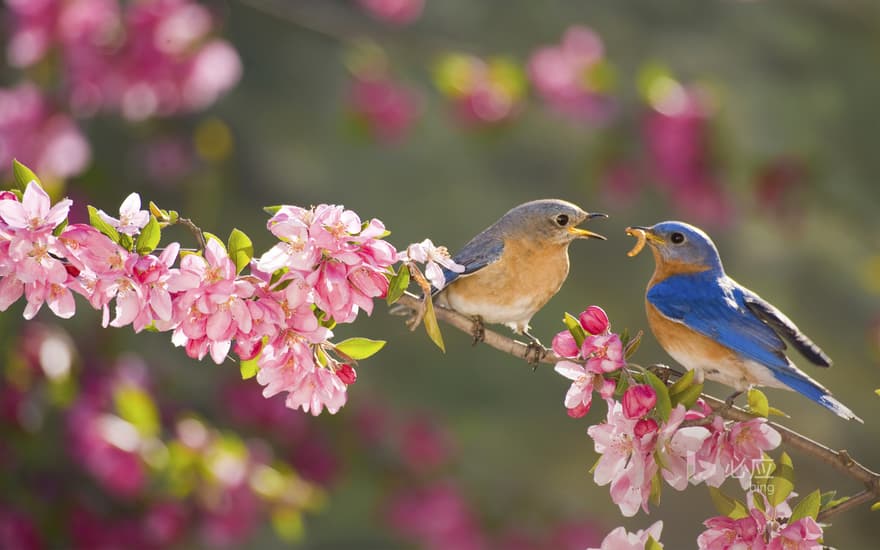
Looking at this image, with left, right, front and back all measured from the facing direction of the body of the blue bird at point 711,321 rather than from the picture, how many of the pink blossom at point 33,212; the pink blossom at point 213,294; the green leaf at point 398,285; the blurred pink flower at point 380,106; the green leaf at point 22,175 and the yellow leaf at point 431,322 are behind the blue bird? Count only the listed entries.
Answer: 0

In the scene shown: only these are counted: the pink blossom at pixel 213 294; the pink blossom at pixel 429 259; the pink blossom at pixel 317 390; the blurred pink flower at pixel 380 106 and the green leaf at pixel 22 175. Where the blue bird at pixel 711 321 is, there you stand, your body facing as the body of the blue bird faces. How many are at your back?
0

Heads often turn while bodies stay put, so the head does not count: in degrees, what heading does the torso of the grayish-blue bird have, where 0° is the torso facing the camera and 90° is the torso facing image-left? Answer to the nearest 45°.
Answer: approximately 270°

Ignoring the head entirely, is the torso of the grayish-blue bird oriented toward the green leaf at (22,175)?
no

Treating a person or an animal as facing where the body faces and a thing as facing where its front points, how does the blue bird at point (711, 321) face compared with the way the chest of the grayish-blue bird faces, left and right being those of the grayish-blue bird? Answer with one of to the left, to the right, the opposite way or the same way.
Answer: the opposite way

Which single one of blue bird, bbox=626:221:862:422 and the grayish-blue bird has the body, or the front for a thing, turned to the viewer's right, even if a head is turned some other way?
the grayish-blue bird

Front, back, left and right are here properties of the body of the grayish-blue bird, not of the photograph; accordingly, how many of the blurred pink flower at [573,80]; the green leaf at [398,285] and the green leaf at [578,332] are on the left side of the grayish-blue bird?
1

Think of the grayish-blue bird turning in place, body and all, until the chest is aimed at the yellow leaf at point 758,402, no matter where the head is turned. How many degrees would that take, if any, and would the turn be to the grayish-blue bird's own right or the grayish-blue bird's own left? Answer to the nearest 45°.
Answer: approximately 45° to the grayish-blue bird's own right

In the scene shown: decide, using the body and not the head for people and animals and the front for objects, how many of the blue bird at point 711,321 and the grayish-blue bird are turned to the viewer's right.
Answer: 1

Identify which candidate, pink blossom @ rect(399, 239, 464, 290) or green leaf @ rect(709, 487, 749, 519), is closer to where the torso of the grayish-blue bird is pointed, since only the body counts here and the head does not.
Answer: the green leaf

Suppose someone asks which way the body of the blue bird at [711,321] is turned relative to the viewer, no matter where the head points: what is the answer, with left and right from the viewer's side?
facing to the left of the viewer

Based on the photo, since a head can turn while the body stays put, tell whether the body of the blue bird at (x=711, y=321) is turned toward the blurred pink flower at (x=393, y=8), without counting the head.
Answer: no

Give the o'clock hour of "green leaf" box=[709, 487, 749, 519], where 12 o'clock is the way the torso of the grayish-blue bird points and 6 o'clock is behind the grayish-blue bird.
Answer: The green leaf is roughly at 12 o'clock from the grayish-blue bird.
